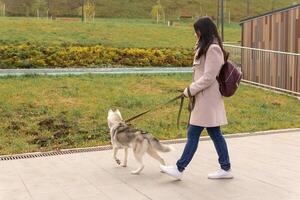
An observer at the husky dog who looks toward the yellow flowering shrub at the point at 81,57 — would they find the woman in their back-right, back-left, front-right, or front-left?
back-right

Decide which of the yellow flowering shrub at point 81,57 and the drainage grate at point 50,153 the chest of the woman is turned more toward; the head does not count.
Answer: the drainage grate

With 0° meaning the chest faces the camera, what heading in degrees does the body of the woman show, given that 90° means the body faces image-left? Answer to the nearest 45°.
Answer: approximately 90°

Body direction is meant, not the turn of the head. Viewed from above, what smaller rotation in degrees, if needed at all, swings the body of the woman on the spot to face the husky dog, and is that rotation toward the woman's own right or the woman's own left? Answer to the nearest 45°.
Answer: approximately 45° to the woman's own right

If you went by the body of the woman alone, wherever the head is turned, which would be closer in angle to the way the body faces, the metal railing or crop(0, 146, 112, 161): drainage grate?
the drainage grate

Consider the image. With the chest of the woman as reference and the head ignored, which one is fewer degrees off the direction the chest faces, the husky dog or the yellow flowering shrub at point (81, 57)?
the husky dog

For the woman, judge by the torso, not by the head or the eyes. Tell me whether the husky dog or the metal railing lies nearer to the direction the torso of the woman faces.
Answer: the husky dog
